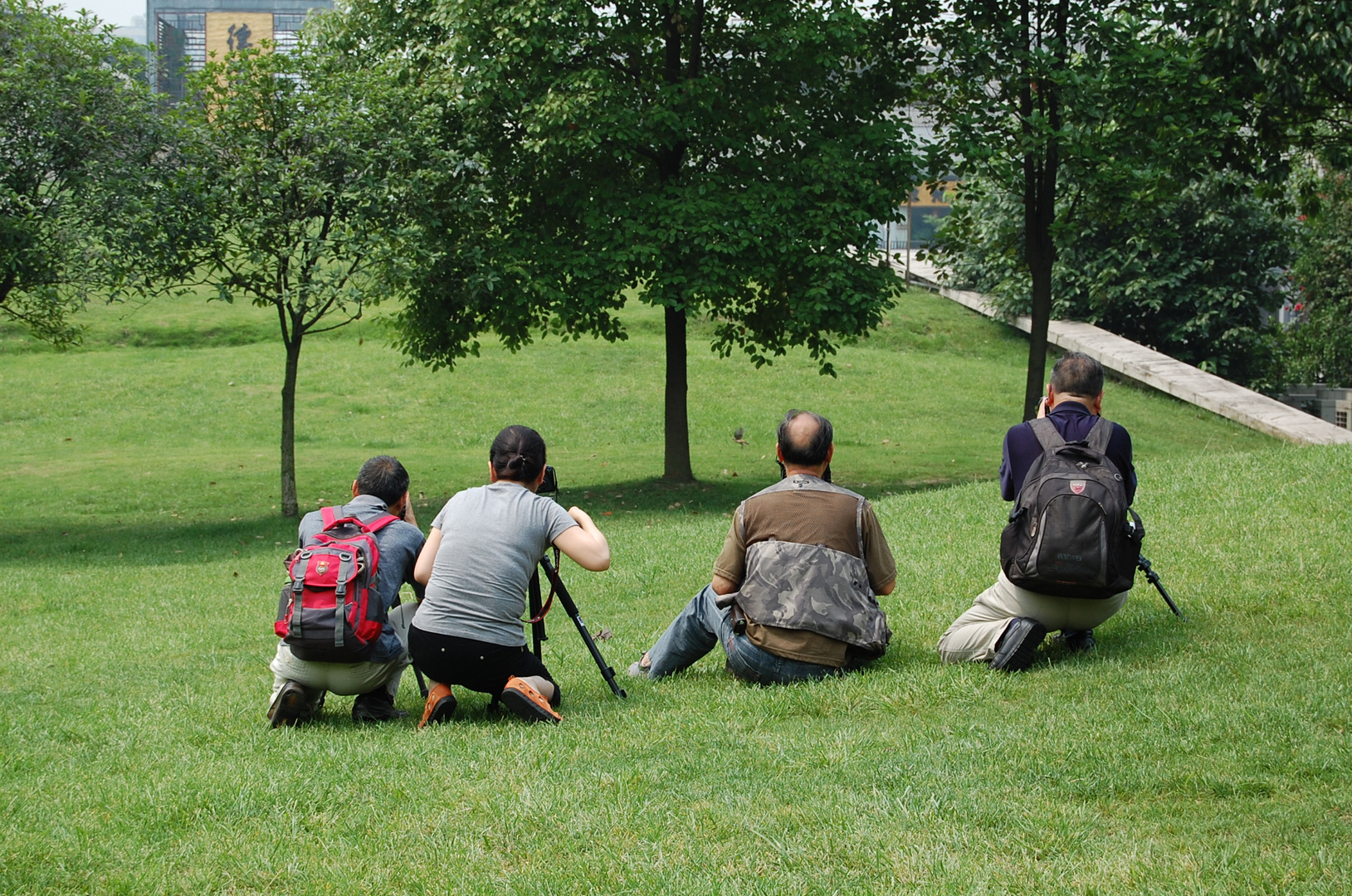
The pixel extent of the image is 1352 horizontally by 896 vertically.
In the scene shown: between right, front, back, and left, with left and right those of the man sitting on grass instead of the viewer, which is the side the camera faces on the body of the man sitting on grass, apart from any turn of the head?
back

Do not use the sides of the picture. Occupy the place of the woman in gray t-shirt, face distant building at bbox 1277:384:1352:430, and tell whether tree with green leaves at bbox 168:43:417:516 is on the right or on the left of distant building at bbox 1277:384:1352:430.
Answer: left

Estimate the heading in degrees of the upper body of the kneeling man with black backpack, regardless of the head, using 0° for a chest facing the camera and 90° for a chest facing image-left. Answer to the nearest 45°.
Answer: approximately 180°

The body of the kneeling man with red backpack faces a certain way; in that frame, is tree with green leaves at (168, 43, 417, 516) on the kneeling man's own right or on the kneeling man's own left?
on the kneeling man's own left

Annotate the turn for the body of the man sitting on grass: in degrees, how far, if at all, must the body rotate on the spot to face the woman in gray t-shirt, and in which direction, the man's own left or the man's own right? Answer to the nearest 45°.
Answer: approximately 90° to the man's own left

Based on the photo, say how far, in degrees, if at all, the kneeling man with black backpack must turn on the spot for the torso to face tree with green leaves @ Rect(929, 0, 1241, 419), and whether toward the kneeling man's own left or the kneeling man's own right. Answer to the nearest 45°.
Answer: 0° — they already face it

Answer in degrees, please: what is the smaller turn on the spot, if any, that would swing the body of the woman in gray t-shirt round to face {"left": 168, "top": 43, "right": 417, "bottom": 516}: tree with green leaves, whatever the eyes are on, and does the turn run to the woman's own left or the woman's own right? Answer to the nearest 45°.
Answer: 0° — they already face it

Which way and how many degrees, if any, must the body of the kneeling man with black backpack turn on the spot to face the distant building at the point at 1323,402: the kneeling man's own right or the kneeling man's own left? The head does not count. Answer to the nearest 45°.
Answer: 0° — they already face it

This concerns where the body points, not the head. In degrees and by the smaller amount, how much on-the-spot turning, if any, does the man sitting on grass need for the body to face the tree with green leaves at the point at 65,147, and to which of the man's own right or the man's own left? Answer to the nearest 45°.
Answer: approximately 45° to the man's own left

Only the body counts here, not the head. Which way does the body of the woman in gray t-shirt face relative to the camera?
away from the camera

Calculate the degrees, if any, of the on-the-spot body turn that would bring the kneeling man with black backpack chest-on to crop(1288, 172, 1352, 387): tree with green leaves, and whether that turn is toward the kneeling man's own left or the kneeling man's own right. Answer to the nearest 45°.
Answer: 0° — they already face it
